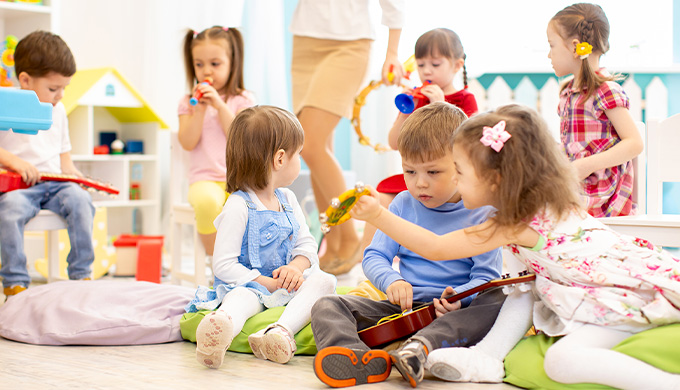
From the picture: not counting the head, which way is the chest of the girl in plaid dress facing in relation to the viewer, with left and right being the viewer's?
facing to the left of the viewer

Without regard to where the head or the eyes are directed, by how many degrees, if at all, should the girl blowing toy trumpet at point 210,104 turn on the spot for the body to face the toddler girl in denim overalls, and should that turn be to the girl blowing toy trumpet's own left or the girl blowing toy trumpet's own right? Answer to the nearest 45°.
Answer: approximately 45° to the girl blowing toy trumpet's own left

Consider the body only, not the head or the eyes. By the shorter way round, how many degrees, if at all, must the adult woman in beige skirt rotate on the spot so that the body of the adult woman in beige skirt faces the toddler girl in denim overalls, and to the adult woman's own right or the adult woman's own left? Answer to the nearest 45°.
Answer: approximately 45° to the adult woman's own left

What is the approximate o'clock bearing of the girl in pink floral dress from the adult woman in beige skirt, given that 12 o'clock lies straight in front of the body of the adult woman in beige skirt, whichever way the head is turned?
The girl in pink floral dress is roughly at 10 o'clock from the adult woman in beige skirt.

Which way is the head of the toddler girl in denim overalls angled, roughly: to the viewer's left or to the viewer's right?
to the viewer's right

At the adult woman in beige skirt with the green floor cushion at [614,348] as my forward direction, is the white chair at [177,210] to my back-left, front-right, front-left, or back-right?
back-right

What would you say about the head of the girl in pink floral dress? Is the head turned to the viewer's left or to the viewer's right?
to the viewer's left

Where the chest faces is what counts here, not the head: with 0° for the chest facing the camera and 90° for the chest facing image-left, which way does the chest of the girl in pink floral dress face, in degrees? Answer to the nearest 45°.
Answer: approximately 90°
